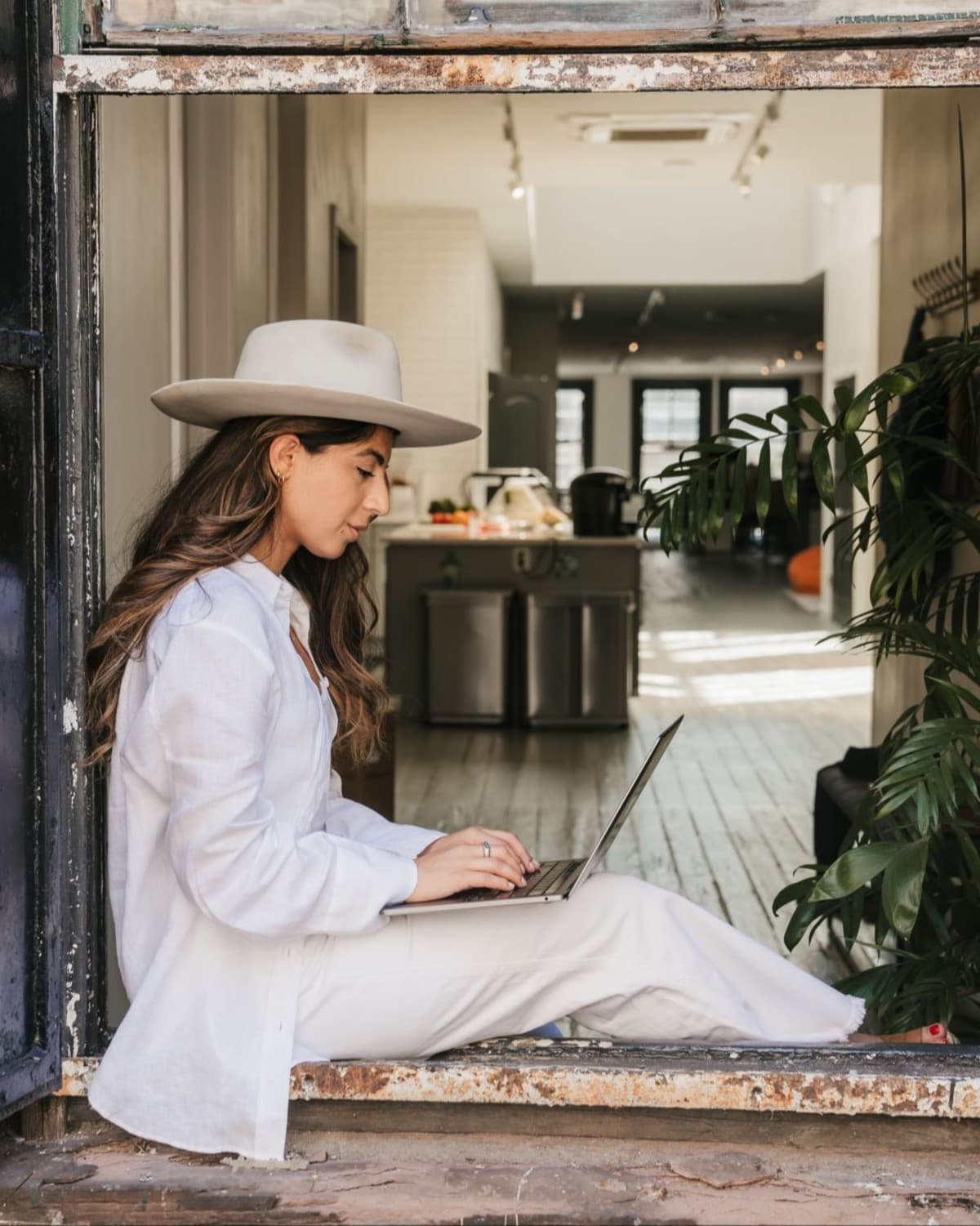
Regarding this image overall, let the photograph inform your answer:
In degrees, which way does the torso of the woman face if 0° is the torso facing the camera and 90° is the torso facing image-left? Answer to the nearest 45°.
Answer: approximately 270°

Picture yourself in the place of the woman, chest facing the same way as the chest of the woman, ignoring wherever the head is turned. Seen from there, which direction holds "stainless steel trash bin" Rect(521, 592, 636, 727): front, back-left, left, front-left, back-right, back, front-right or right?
left

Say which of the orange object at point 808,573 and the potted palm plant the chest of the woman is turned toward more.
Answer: the potted palm plant

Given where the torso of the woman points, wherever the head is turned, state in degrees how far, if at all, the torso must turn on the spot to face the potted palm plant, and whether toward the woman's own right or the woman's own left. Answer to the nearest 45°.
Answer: approximately 45° to the woman's own left

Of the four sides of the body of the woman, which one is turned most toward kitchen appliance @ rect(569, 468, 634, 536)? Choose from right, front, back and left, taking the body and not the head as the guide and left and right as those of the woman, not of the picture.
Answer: left

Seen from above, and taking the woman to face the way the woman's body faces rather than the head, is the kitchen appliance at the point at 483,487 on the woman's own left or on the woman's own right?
on the woman's own left

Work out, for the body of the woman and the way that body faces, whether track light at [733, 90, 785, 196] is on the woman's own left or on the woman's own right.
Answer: on the woman's own left

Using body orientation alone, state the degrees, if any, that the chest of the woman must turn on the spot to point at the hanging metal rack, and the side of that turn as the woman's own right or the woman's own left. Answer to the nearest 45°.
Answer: approximately 45° to the woman's own left

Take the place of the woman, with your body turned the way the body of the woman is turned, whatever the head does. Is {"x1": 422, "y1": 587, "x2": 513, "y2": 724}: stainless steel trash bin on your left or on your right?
on your left

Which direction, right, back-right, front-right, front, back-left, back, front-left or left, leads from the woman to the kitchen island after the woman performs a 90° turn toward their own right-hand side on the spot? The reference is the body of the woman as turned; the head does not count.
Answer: back

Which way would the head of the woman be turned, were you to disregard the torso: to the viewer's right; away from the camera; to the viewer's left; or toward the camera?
to the viewer's right

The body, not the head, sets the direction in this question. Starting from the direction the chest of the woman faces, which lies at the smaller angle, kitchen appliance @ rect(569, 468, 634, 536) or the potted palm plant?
the potted palm plant

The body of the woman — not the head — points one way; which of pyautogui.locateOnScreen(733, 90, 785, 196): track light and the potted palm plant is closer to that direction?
the potted palm plant
